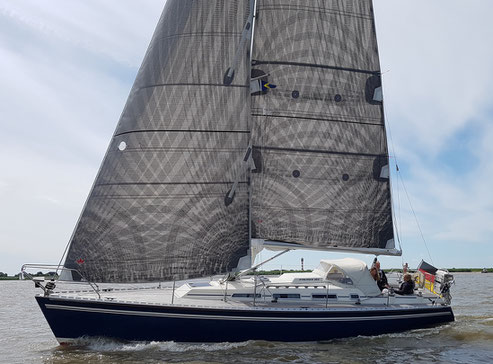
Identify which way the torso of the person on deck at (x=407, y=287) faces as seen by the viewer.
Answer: to the viewer's left

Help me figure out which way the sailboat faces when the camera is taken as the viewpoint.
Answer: facing to the left of the viewer

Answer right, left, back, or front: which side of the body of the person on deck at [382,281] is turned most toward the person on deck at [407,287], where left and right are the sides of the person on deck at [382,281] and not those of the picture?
front

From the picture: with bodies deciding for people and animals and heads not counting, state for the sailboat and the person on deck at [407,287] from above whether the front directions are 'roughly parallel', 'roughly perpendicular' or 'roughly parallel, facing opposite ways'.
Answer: roughly parallel
